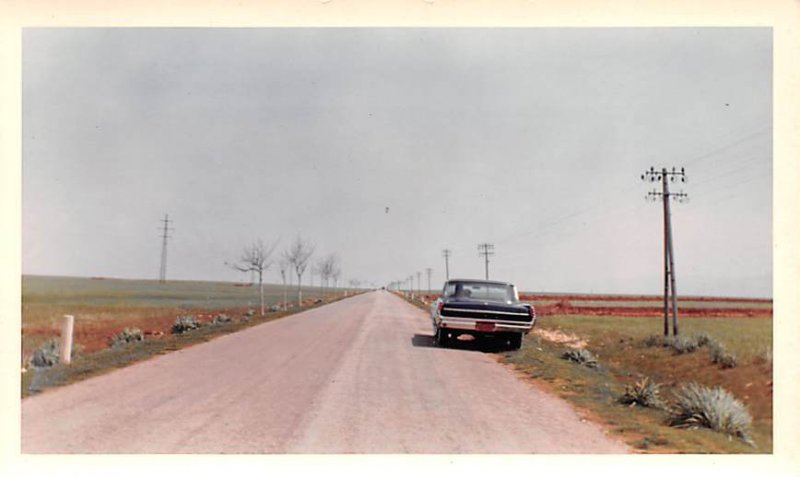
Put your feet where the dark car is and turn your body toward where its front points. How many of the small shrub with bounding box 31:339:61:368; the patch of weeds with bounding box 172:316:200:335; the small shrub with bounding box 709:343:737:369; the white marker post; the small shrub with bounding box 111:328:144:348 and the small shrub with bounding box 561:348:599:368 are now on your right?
2

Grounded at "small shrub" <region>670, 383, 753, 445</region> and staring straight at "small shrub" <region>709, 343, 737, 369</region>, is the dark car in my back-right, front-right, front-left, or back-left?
front-left

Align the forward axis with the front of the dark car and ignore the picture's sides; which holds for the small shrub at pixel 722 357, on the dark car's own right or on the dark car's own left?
on the dark car's own right

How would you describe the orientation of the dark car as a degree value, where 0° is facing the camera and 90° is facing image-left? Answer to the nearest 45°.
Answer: approximately 180°

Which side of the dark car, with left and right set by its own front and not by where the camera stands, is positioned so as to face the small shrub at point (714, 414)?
back

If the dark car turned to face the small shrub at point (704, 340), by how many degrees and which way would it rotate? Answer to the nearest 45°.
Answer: approximately 45° to its right

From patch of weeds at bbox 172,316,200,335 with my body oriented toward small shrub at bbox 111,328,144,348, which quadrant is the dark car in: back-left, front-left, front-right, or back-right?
front-left

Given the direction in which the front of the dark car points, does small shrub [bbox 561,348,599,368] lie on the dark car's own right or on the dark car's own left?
on the dark car's own right

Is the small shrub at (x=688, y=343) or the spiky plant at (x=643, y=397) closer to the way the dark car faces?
the small shrub

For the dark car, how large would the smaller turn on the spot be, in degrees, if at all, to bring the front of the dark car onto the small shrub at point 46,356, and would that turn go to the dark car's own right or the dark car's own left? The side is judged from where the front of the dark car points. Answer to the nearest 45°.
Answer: approximately 135° to the dark car's own left

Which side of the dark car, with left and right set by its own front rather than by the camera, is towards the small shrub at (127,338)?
left

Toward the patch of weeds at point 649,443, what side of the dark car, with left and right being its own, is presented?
back
